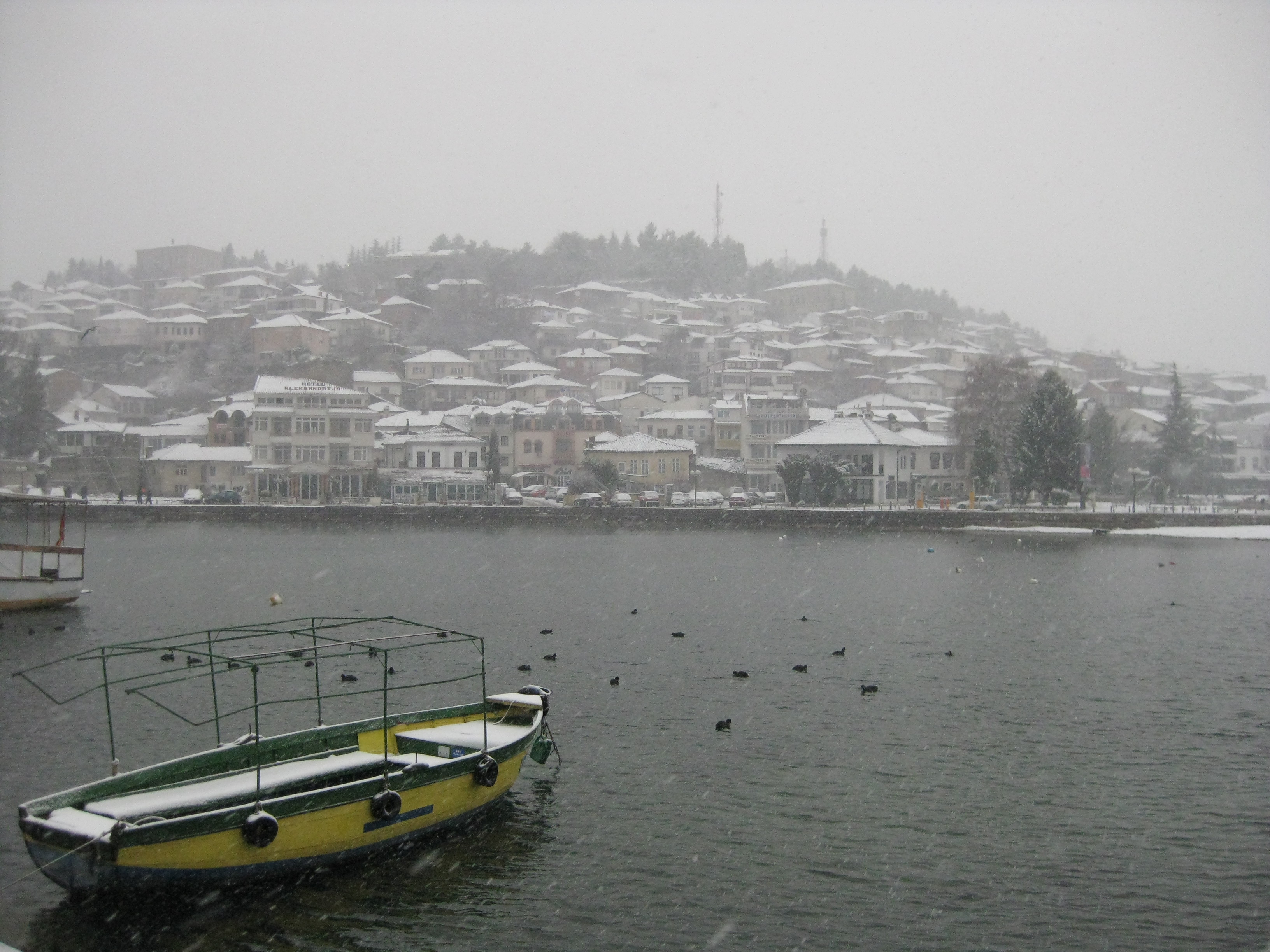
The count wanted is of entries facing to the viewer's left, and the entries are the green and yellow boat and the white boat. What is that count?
1

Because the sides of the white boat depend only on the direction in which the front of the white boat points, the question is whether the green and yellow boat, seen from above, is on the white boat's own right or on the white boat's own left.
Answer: on the white boat's own left

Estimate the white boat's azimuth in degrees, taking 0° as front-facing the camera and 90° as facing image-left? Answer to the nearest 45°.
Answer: approximately 90°

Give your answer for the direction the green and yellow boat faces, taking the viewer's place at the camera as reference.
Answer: facing away from the viewer and to the right of the viewer

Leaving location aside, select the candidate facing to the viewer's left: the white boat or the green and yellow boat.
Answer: the white boat

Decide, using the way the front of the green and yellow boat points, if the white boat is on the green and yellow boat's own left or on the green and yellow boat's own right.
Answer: on the green and yellow boat's own left
